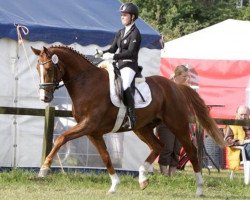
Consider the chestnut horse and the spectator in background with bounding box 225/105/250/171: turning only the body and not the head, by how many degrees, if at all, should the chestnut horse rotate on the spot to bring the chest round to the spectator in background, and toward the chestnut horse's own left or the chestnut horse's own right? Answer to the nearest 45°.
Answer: approximately 135° to the chestnut horse's own right

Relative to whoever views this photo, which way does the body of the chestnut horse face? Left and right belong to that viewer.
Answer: facing to the left of the viewer

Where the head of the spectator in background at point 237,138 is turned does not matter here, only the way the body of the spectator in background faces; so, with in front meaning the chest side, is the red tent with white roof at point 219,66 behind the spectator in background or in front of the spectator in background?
behind

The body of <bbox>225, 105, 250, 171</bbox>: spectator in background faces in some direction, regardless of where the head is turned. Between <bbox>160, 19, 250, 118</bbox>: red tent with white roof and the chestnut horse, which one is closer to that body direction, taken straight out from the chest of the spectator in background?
the chestnut horse

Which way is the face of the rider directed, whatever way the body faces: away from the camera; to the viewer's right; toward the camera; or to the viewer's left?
to the viewer's left

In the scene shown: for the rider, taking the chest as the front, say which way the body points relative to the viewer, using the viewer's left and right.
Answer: facing the viewer and to the left of the viewer

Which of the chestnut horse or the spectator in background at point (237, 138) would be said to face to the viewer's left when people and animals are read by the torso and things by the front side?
the chestnut horse
